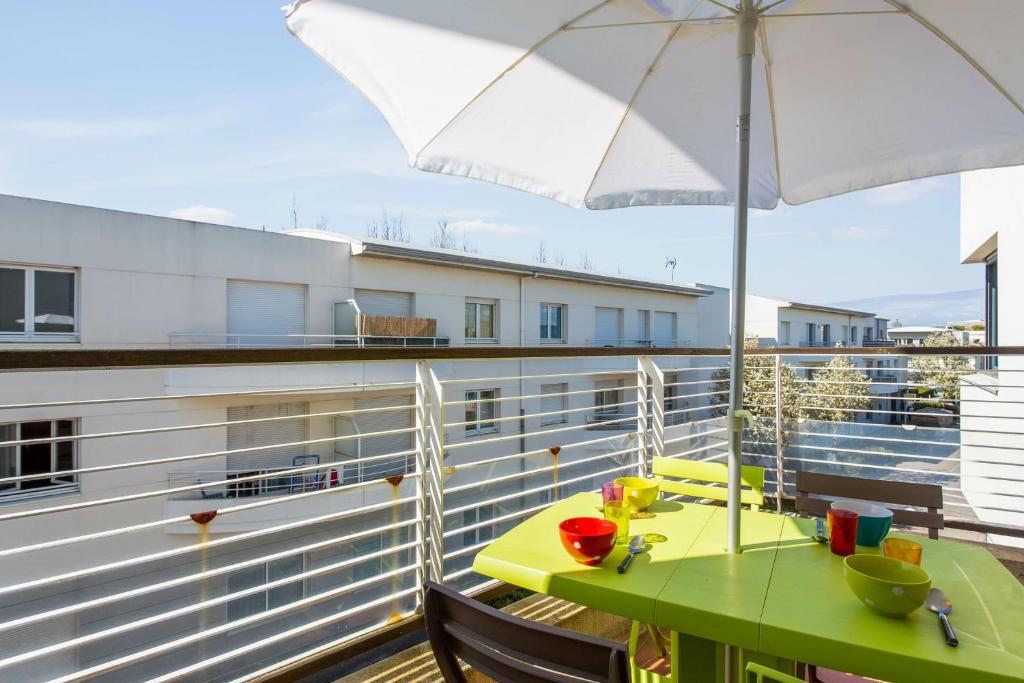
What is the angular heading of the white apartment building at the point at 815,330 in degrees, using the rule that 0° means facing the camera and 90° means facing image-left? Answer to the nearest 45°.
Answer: approximately 315°

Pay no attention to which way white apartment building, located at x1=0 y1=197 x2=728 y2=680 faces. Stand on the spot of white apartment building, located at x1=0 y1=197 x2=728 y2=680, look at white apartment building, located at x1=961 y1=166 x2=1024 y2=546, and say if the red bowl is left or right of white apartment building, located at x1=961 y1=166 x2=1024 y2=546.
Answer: right

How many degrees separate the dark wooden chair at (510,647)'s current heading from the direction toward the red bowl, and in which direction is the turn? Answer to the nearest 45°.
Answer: approximately 45° to its left

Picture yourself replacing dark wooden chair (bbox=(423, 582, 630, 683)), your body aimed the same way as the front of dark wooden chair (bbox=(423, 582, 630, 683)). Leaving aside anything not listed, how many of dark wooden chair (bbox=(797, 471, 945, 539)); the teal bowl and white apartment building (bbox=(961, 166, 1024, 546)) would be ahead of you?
3

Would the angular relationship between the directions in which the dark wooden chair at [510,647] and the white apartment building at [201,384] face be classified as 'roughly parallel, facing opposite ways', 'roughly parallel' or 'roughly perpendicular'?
roughly perpendicular

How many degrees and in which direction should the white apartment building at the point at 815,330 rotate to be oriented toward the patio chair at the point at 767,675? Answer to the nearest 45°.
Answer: approximately 45° to its right

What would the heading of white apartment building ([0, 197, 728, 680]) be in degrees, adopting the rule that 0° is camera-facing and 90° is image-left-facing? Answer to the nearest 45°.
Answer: approximately 315°

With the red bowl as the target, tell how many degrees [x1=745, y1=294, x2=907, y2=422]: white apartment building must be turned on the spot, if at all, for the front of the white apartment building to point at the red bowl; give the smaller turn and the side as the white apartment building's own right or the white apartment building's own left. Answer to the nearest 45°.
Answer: approximately 45° to the white apartment building's own right

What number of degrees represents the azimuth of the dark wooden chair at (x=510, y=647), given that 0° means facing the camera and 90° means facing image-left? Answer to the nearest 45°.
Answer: approximately 225°
